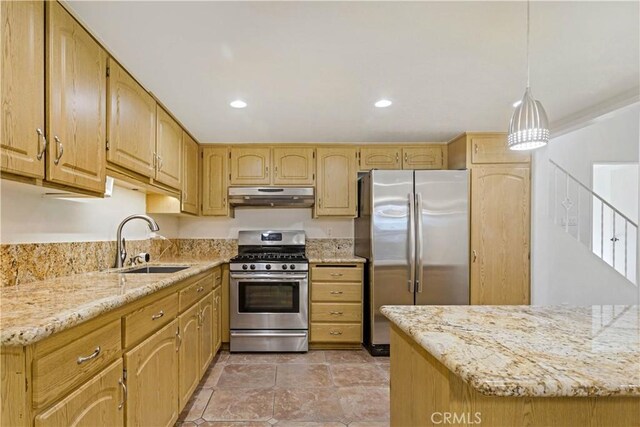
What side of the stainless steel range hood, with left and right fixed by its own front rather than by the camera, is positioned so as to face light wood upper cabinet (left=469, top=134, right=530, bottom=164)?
left

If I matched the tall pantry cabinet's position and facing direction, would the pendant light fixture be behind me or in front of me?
in front

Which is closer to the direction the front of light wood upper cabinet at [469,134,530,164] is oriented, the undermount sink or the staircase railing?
the undermount sink

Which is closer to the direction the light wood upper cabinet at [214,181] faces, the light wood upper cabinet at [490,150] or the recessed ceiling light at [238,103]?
the recessed ceiling light

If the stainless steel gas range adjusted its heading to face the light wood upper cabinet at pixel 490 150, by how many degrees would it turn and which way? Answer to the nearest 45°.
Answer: approximately 90° to its left

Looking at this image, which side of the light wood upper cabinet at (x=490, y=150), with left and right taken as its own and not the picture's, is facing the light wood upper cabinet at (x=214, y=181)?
right

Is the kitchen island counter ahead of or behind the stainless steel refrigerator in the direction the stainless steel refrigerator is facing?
ahead
